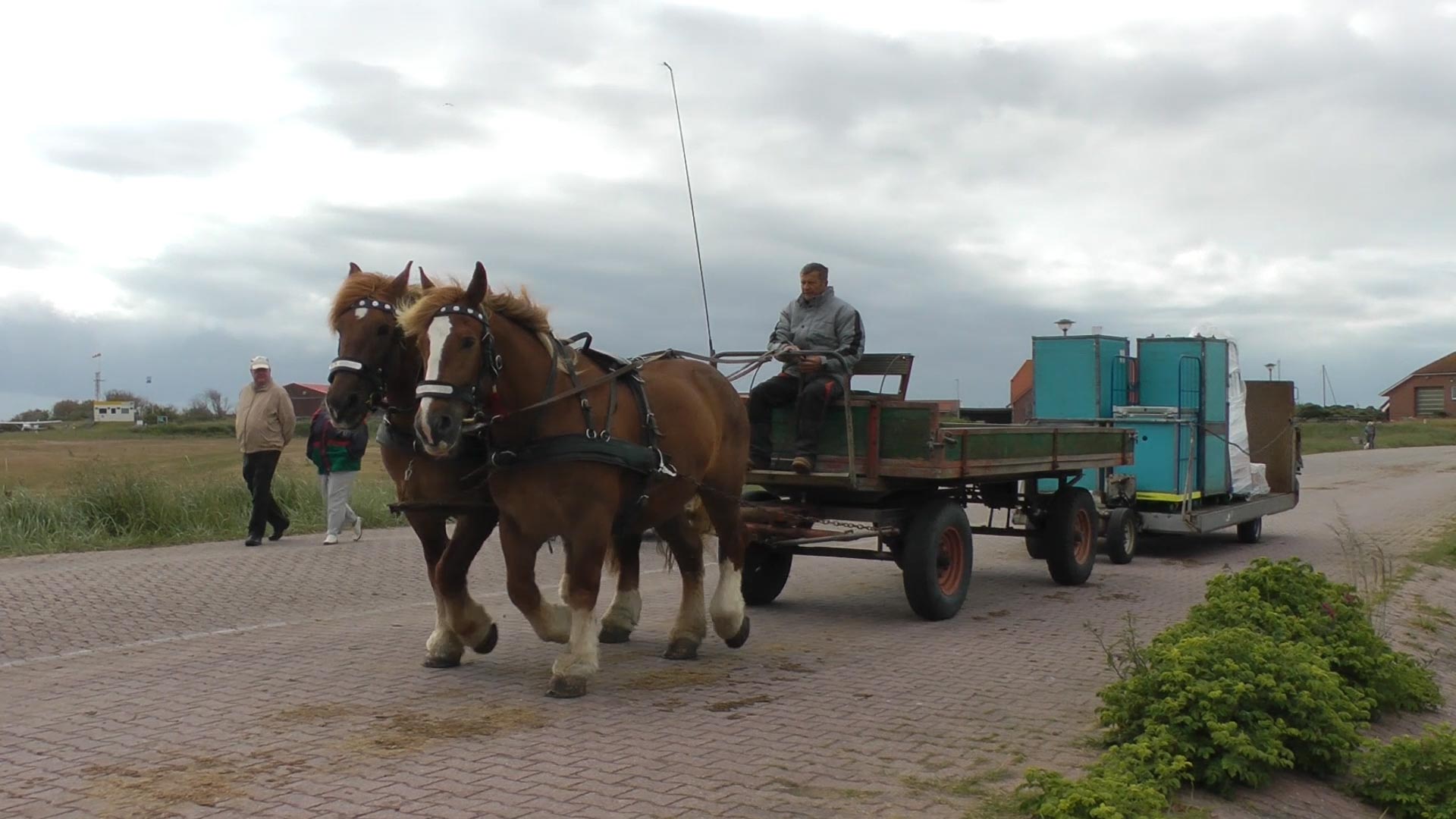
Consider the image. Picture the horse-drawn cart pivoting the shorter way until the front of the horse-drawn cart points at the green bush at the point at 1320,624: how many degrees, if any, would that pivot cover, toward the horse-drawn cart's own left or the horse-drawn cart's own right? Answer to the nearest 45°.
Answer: approximately 90° to the horse-drawn cart's own left

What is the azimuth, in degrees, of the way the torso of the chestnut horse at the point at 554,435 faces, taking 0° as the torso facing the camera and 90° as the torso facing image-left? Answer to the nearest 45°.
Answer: approximately 45°

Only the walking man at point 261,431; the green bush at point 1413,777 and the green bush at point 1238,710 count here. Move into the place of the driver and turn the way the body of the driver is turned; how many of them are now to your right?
1

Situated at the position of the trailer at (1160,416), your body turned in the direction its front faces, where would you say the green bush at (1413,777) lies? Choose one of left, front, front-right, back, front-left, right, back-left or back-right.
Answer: front-left

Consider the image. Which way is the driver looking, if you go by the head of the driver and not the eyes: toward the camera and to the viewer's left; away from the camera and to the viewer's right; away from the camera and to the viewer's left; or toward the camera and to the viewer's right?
toward the camera and to the viewer's left

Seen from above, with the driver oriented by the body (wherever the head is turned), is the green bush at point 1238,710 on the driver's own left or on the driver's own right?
on the driver's own left

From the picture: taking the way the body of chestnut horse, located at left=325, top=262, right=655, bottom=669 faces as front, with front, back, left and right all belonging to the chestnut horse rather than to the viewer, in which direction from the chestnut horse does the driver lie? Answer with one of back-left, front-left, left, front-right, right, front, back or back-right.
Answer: back

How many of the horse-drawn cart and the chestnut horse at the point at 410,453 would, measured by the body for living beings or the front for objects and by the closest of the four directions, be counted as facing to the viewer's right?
0

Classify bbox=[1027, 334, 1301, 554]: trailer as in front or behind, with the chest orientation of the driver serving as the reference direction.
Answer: behind

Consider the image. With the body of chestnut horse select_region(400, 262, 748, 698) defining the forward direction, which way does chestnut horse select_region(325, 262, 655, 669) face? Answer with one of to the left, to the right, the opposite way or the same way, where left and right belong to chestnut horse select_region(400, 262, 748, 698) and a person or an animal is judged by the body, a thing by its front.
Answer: the same way

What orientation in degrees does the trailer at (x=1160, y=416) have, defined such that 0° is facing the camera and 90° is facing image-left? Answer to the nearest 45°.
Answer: approximately 45°

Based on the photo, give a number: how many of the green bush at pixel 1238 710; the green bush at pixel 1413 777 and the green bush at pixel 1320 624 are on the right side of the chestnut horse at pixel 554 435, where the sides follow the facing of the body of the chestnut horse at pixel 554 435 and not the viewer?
0

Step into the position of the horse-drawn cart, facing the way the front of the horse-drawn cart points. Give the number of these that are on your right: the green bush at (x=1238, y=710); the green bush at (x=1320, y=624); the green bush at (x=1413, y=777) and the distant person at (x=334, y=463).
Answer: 1

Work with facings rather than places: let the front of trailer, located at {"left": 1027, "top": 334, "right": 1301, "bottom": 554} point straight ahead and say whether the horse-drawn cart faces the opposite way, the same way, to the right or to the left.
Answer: the same way

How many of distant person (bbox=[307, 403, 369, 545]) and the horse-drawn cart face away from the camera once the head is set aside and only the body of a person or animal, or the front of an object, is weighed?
0

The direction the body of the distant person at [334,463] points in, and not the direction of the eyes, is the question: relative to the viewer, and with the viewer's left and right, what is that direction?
facing the viewer and to the left of the viewer

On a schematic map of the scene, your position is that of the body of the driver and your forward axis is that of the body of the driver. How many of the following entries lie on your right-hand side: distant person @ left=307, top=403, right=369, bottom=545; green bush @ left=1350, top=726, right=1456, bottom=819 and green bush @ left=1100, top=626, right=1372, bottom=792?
1

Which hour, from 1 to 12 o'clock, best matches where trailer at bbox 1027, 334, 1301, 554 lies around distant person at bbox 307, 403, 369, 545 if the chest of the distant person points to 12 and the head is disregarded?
The trailer is roughly at 8 o'clock from the distant person.

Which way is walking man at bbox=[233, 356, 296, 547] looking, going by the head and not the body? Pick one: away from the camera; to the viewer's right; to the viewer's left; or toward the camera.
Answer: toward the camera
